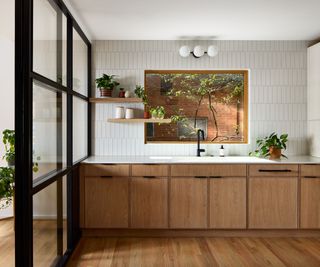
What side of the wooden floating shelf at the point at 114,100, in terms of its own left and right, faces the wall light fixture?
left

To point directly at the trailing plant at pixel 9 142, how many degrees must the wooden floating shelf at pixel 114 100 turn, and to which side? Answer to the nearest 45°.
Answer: approximately 45° to its right

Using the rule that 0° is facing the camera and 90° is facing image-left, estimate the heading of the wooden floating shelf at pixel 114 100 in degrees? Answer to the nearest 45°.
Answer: approximately 0°

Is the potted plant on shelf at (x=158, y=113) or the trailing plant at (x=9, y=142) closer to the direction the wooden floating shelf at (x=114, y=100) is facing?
the trailing plant

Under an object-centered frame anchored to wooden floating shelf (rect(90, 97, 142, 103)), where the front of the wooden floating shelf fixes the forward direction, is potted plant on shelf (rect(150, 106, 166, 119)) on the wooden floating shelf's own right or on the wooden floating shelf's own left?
on the wooden floating shelf's own left

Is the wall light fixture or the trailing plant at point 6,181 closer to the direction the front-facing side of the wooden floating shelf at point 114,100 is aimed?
the trailing plant
